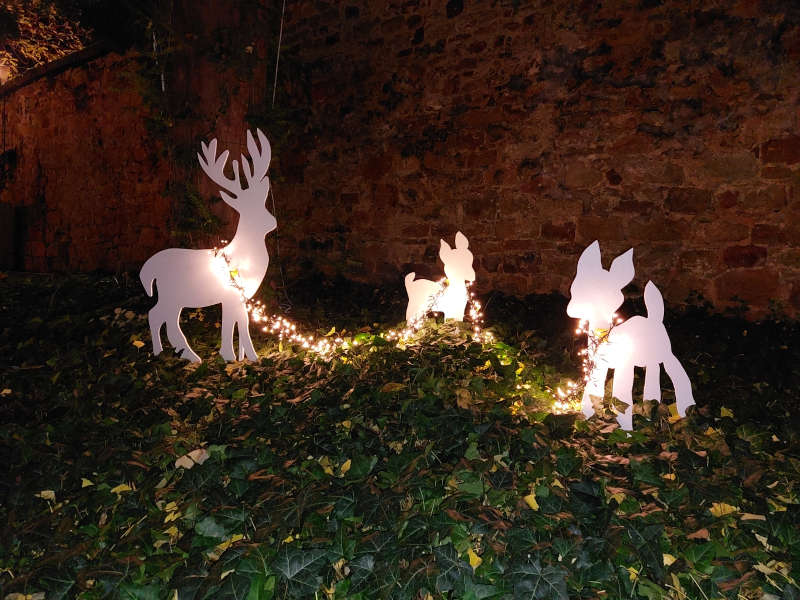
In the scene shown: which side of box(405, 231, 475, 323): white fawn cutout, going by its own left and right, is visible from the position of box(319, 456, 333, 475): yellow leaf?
right

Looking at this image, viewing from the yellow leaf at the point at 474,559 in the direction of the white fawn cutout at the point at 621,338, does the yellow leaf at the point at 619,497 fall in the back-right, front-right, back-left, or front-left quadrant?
front-right

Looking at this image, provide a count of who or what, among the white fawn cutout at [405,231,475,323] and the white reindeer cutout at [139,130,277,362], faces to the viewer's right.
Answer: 2

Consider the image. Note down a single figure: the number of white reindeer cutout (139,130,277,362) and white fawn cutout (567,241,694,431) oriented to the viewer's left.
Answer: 1

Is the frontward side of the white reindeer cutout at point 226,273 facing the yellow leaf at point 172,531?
no

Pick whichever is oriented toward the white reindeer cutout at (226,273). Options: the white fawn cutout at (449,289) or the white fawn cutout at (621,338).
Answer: the white fawn cutout at (621,338)

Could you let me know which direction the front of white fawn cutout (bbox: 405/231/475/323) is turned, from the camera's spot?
facing to the right of the viewer

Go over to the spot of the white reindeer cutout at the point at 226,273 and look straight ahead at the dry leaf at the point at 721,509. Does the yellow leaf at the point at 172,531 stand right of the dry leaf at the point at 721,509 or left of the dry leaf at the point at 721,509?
right

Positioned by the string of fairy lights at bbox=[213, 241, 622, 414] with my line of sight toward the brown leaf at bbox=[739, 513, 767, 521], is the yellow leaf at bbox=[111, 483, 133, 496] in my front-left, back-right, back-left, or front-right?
front-right

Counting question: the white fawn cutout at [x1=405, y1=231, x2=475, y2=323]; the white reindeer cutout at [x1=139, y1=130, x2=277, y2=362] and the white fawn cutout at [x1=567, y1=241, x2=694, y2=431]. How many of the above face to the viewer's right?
2

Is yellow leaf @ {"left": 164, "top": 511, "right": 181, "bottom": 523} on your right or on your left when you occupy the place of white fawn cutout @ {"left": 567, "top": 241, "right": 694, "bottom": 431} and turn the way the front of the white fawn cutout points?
on your left

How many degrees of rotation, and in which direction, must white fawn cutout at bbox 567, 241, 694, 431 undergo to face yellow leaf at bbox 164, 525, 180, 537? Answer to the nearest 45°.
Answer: approximately 45° to its left

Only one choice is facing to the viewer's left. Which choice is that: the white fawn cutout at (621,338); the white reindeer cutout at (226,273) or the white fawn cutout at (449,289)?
the white fawn cutout at (621,338)

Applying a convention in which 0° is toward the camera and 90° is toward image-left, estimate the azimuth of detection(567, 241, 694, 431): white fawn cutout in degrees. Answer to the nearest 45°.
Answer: approximately 90°

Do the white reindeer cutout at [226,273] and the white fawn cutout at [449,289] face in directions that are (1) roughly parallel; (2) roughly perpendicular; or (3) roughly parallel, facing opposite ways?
roughly parallel

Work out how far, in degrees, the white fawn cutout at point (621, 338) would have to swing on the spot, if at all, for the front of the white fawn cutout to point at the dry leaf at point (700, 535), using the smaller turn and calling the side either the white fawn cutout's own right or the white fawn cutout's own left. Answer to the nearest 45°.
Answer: approximately 90° to the white fawn cutout's own left

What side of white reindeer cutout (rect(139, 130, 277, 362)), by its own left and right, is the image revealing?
right

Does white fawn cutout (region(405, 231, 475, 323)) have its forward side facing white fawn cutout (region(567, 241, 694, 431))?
no

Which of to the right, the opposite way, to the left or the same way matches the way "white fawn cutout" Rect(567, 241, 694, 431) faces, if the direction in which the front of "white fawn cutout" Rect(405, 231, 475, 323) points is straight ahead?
the opposite way

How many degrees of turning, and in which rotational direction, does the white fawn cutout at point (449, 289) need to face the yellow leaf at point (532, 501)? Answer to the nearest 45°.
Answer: approximately 90° to its right
